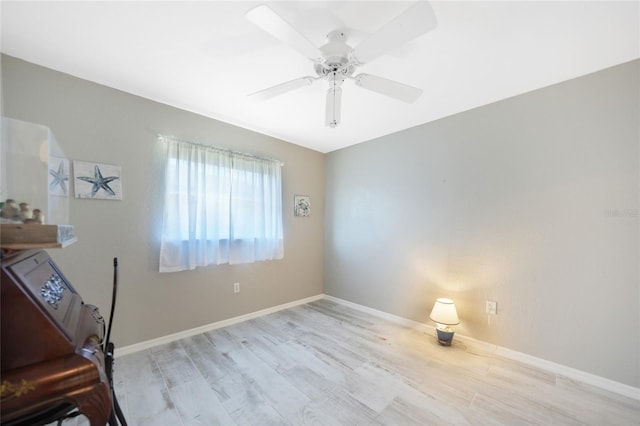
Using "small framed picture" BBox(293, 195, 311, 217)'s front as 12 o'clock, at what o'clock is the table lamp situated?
The table lamp is roughly at 12 o'clock from the small framed picture.

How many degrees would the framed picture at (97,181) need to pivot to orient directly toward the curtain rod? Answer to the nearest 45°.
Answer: approximately 90° to its left

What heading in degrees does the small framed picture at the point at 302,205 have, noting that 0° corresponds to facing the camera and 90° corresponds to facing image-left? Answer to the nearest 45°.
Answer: approximately 315°

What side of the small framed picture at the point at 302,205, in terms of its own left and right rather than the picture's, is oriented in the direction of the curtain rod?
right

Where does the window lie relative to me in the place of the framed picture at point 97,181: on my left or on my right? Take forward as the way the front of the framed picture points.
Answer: on my left
